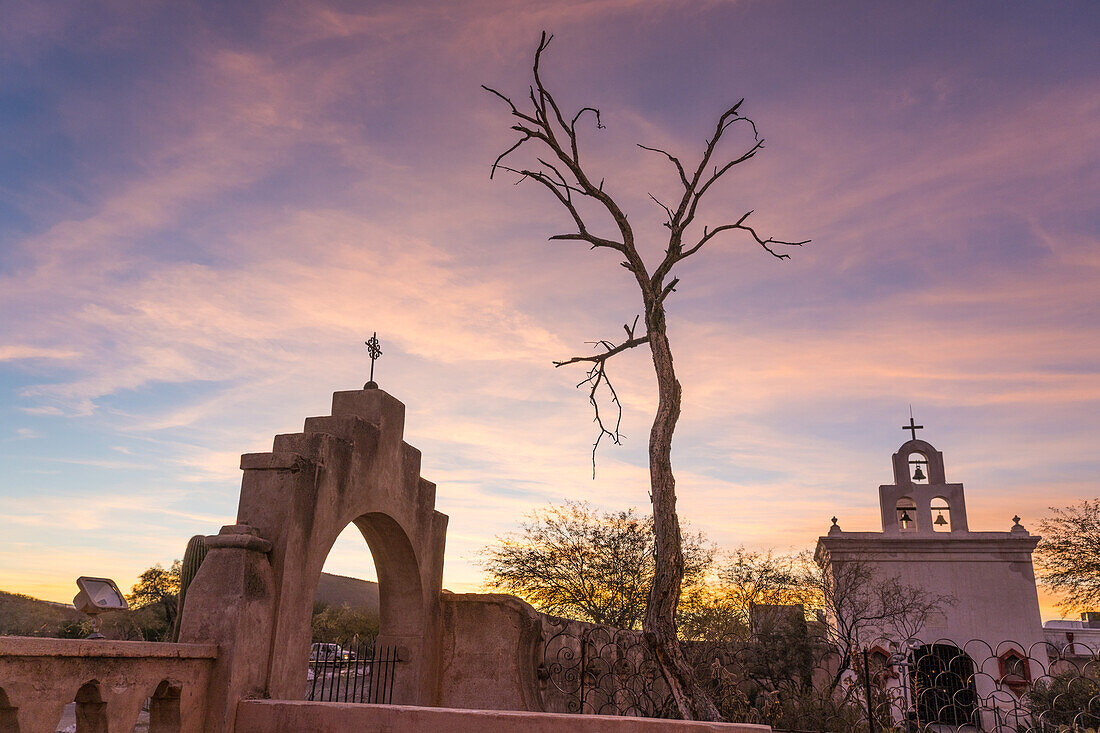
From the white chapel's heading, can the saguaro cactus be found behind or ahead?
ahead

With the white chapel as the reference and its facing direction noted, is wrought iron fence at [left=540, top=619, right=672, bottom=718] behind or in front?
in front

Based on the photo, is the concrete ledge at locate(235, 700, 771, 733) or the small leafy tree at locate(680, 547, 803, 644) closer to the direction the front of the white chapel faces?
the concrete ledge

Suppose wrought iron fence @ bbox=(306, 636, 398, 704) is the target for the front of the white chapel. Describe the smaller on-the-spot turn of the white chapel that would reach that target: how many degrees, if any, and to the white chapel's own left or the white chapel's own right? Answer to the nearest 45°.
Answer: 0° — it already faces it

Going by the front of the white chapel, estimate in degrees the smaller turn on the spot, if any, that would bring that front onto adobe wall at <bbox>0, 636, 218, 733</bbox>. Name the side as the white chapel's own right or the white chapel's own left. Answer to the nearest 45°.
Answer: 0° — it already faces it

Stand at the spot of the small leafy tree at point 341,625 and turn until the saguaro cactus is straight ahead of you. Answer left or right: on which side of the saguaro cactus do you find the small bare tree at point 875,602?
left

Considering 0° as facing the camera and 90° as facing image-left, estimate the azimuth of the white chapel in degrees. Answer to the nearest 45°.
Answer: approximately 0°

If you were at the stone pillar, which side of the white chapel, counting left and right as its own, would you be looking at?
front

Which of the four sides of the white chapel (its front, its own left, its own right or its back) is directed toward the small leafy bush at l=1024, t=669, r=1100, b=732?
front

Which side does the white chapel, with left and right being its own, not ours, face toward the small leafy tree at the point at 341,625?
right

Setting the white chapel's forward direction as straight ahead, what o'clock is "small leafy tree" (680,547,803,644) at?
The small leafy tree is roughly at 3 o'clock from the white chapel.

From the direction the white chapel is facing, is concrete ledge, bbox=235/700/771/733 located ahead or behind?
ahead
